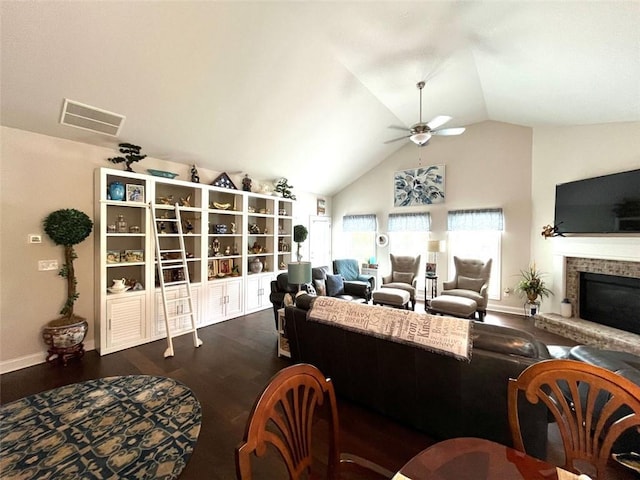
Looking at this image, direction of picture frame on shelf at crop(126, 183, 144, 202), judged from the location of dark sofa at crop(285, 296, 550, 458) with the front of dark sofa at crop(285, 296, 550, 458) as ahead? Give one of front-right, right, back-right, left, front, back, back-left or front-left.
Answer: back-left

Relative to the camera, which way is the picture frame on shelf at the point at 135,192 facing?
toward the camera

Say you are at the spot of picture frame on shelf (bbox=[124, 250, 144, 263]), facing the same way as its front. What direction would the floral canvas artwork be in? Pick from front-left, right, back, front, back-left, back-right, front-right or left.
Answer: left

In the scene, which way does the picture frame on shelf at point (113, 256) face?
toward the camera

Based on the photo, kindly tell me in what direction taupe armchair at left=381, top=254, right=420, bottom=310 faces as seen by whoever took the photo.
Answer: facing the viewer and to the left of the viewer

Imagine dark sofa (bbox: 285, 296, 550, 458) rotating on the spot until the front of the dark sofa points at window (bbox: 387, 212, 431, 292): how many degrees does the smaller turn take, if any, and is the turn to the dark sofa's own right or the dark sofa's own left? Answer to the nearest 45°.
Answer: approximately 45° to the dark sofa's own left

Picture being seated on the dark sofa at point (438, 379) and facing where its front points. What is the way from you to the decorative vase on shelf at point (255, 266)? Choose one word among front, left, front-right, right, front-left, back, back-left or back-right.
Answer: left

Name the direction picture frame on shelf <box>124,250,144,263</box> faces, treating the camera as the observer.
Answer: facing the viewer

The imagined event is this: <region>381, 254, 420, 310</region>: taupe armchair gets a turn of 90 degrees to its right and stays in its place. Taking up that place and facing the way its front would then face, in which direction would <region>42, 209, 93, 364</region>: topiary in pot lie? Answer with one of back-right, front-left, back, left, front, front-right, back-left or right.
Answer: left

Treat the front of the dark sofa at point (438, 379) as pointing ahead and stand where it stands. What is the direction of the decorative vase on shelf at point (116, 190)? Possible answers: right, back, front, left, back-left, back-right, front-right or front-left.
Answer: back-left

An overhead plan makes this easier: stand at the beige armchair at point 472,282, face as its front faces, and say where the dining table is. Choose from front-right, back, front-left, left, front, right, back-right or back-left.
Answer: front-left

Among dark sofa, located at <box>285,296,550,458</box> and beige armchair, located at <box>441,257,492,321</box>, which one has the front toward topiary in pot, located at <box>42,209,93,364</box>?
the beige armchair

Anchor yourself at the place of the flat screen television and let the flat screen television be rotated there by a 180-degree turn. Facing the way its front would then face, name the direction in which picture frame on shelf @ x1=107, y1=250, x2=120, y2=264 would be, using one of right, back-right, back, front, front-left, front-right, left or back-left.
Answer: back

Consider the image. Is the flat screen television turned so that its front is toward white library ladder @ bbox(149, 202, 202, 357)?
yes

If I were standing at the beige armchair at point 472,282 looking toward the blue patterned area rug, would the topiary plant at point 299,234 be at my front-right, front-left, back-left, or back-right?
front-right

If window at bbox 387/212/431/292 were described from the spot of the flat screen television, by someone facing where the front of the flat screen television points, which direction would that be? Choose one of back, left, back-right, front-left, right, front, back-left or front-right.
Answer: front-right

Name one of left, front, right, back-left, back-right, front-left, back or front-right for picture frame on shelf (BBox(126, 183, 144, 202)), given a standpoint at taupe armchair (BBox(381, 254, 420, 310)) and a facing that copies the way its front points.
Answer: front

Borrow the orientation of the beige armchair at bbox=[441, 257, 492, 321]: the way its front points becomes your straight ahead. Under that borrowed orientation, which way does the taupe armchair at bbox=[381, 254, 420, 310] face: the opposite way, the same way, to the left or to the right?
the same way
